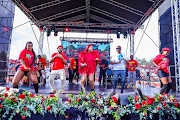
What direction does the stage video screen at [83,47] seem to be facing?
toward the camera

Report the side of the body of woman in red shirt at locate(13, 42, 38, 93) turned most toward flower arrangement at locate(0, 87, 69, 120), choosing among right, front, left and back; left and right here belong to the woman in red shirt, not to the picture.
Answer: front

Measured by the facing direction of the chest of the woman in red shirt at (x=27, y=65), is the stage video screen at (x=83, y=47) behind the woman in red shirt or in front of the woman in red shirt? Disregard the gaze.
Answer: behind

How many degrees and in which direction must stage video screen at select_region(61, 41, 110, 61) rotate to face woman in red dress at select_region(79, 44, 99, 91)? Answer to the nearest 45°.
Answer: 0° — it already faces them

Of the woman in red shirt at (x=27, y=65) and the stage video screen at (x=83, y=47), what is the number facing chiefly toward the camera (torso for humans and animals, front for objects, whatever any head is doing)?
2

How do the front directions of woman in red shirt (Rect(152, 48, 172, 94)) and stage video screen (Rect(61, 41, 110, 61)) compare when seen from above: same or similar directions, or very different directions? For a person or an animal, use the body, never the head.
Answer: same or similar directions

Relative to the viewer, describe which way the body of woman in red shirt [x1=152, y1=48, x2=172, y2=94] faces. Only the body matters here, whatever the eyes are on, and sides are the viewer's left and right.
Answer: facing the viewer and to the right of the viewer

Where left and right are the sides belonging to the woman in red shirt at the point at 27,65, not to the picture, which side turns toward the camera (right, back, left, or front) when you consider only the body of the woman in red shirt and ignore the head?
front

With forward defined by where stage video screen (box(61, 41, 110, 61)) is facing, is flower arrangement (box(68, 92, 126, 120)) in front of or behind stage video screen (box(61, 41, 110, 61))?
in front

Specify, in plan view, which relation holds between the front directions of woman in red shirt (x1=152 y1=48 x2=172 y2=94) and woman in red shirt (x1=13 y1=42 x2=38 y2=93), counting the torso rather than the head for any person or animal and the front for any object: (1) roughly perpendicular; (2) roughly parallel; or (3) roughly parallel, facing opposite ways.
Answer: roughly parallel

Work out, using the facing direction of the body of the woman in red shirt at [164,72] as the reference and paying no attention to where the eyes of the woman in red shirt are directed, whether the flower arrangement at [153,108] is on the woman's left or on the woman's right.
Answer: on the woman's right
